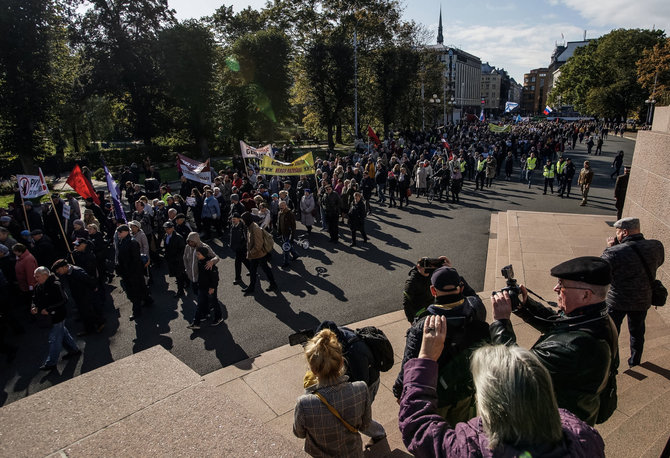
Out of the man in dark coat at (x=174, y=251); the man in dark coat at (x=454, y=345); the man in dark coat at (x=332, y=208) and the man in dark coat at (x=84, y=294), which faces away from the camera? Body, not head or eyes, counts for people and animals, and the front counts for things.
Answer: the man in dark coat at (x=454, y=345)

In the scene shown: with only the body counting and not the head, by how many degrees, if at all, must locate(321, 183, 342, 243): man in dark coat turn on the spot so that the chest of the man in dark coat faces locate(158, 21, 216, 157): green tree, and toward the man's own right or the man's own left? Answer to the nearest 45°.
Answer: approximately 90° to the man's own right

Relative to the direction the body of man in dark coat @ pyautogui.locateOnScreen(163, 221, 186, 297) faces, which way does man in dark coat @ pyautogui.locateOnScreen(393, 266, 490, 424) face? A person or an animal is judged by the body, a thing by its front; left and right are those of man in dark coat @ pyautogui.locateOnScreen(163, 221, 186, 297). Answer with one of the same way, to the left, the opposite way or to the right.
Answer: the opposite way

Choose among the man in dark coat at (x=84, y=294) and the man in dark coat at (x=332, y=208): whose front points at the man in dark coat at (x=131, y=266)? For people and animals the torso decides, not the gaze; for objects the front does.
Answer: the man in dark coat at (x=332, y=208)

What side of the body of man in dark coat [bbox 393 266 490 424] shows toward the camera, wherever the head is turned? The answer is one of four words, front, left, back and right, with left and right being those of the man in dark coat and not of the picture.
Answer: back

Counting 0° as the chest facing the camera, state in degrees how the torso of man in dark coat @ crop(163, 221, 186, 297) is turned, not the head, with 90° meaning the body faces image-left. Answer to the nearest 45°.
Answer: approximately 45°

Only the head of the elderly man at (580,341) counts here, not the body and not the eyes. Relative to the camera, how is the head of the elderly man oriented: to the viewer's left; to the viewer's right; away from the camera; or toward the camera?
to the viewer's left

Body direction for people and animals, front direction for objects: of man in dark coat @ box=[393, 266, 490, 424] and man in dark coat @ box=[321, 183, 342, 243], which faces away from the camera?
man in dark coat @ box=[393, 266, 490, 424]
